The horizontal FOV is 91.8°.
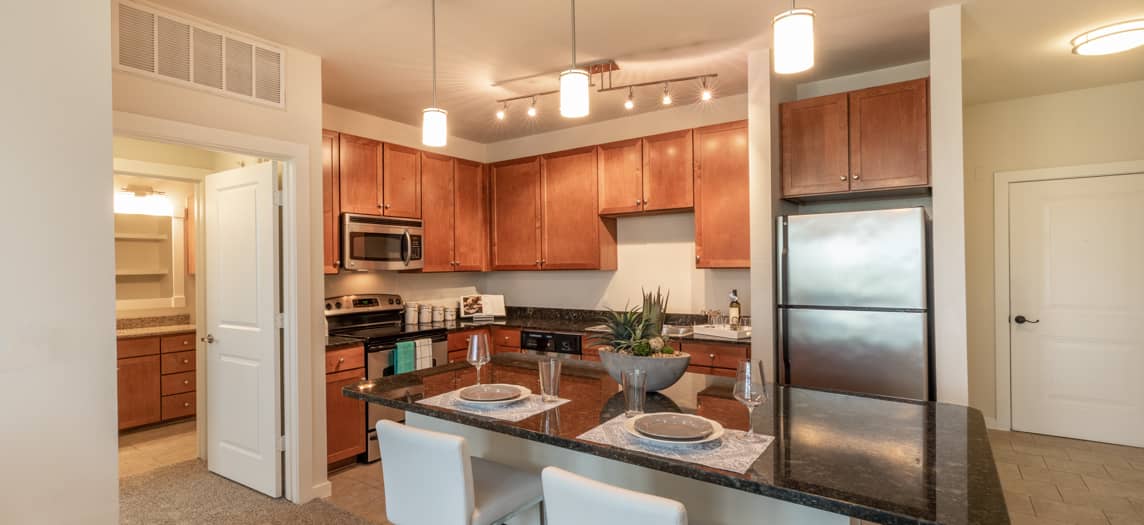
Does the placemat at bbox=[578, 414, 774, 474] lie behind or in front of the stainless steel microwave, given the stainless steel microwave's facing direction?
in front

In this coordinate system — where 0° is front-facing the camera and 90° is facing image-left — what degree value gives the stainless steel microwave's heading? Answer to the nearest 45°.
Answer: approximately 315°

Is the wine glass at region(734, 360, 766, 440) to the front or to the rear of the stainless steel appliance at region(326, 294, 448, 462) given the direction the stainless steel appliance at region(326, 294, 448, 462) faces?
to the front

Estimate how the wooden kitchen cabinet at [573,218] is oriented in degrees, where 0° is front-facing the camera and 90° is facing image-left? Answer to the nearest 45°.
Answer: approximately 45°

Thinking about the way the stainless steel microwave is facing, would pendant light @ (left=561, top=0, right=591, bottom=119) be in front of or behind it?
in front

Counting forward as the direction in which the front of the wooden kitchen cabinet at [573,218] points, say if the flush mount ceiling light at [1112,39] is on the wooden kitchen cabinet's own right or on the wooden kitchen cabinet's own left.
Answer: on the wooden kitchen cabinet's own left
